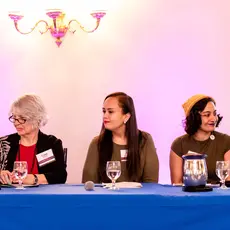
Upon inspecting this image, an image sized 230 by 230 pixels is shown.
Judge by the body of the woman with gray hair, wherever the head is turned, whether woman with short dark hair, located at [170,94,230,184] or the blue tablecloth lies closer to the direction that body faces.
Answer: the blue tablecloth

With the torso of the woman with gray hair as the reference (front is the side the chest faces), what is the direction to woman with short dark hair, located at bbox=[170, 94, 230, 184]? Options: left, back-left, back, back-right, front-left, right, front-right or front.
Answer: back-left

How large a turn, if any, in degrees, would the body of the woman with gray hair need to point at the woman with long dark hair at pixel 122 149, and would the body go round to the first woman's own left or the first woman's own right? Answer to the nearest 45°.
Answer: approximately 135° to the first woman's own left

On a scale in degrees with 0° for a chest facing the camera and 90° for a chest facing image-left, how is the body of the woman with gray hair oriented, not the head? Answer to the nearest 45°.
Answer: approximately 45°
